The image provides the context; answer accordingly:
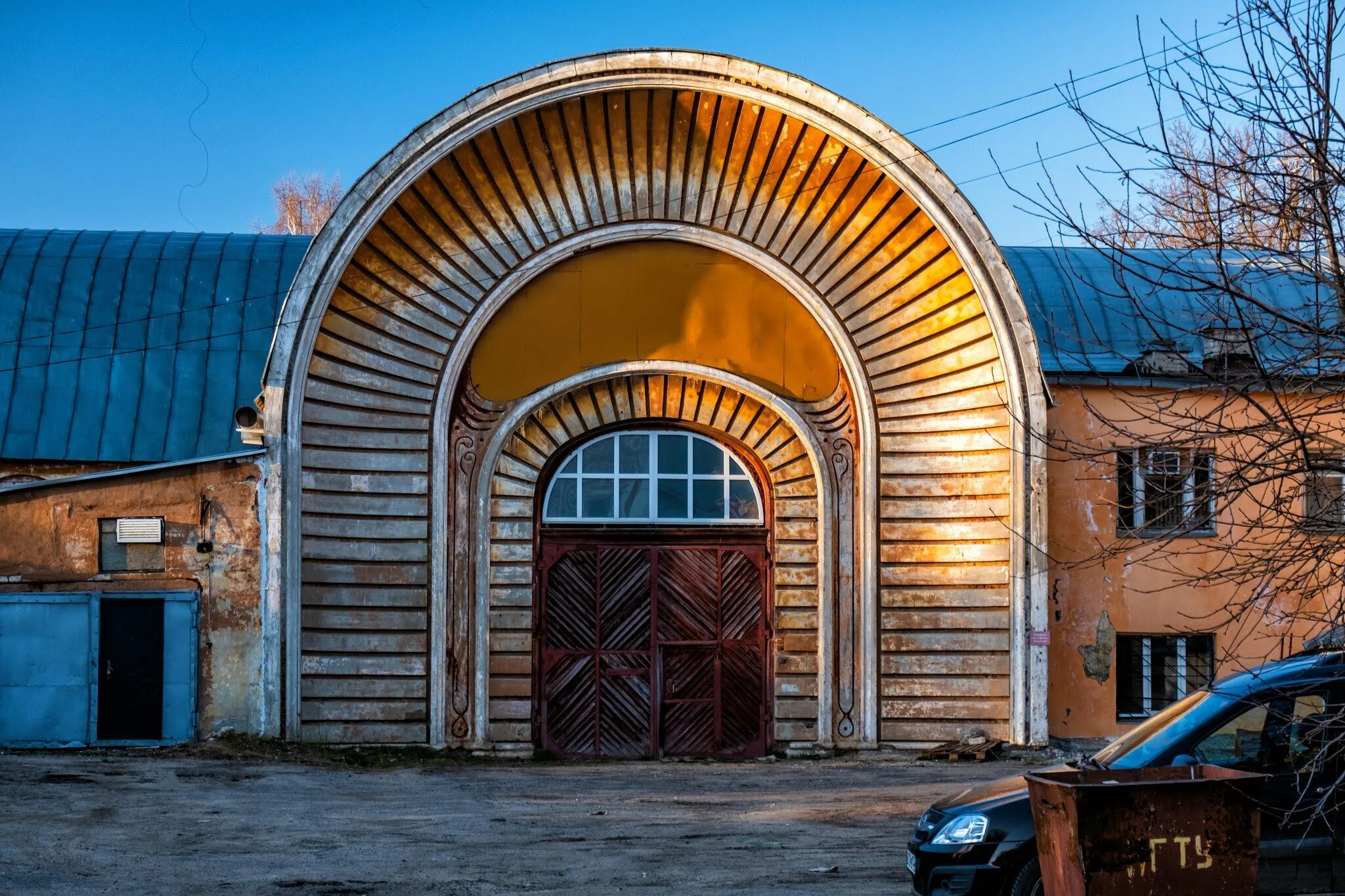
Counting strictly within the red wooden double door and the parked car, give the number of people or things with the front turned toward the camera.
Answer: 1

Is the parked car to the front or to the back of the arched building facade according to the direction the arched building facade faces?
to the front

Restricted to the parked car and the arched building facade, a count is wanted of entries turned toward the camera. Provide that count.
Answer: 1

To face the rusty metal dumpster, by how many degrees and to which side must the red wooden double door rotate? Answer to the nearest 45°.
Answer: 0° — it already faces it

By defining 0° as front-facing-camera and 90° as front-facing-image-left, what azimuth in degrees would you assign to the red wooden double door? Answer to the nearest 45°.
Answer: approximately 0°

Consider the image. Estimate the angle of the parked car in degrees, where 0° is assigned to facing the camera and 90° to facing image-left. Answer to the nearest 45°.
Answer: approximately 90°

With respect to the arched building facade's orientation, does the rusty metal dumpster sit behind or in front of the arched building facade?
in front

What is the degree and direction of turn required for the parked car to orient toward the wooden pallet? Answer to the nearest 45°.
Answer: approximately 90° to its right
